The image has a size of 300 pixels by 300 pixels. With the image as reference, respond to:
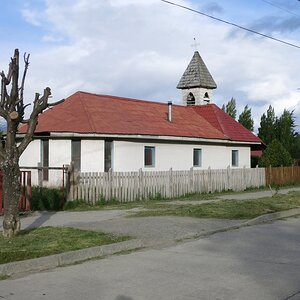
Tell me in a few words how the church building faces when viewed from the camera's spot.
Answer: facing away from the viewer and to the right of the viewer

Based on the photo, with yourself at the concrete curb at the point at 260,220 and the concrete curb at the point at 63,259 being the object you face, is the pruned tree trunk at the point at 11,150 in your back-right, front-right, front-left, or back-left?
front-right

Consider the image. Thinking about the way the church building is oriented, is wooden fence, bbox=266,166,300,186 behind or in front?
in front

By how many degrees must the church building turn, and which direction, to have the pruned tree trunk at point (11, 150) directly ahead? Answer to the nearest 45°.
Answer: approximately 135° to its right

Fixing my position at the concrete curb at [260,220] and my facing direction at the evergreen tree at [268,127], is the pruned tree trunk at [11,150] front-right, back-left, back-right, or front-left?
back-left

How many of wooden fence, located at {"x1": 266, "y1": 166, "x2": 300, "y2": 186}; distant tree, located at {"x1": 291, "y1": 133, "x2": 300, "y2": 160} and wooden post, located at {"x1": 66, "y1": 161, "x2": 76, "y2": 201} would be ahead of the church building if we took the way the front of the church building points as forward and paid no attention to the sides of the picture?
2

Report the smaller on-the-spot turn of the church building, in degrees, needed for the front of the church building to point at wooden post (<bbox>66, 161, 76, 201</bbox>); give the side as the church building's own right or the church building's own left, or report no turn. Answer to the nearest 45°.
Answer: approximately 135° to the church building's own right
